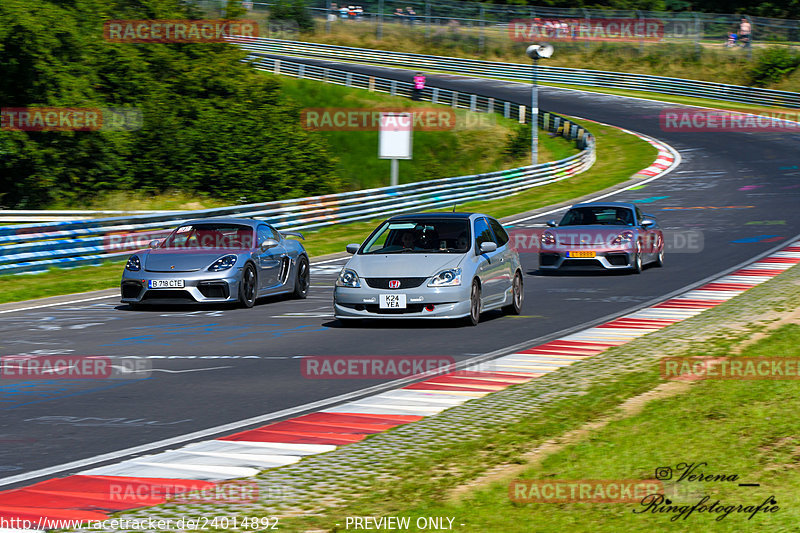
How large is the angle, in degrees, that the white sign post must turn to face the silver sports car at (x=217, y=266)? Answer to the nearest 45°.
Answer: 0° — it already faces it

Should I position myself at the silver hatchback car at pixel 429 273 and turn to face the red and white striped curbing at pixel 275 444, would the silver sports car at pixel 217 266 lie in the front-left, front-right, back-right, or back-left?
back-right

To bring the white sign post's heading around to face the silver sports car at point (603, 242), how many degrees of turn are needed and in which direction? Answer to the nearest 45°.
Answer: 0° — it already faces it

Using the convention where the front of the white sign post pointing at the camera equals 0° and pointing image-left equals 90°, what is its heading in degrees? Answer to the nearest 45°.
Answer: approximately 0°

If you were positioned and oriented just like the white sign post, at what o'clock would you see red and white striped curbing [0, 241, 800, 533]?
The red and white striped curbing is roughly at 12 o'clock from the white sign post.

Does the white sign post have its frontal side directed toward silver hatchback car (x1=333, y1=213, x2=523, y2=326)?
yes
